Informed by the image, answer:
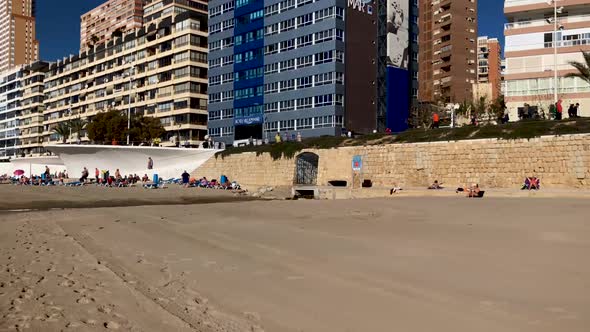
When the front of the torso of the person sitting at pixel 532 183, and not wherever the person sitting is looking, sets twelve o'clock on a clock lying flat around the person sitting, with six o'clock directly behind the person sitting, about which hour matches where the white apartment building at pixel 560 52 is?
The white apartment building is roughly at 6 o'clock from the person sitting.

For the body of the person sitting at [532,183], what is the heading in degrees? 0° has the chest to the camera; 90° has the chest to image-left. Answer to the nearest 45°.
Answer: approximately 0°
